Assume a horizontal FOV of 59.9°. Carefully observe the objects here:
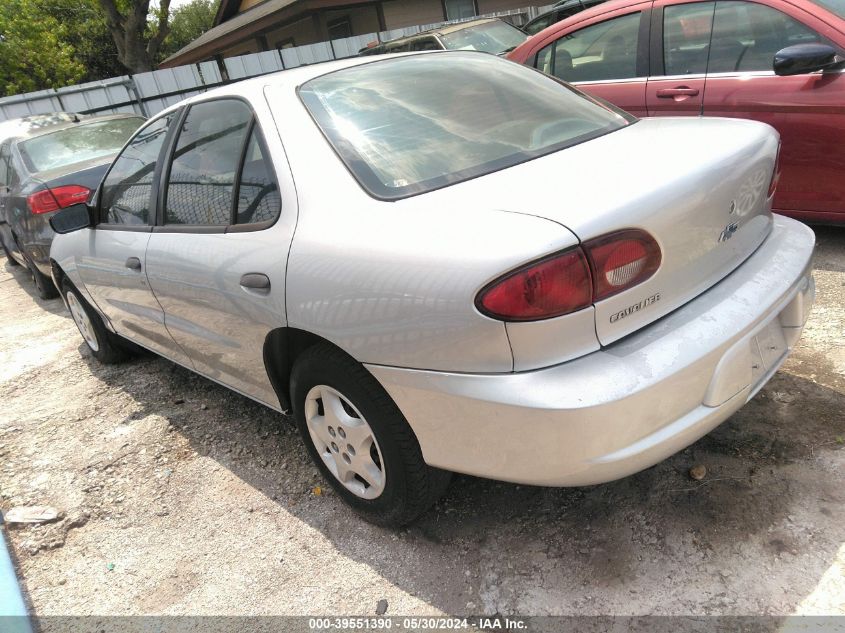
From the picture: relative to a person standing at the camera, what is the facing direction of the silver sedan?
facing away from the viewer and to the left of the viewer

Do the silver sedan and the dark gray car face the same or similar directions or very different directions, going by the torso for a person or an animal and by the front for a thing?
same or similar directions

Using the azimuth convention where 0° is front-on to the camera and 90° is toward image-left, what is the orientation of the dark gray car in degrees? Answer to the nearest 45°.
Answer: approximately 135°

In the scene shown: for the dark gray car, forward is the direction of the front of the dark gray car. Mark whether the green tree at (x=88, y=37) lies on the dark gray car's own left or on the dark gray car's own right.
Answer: on the dark gray car's own right

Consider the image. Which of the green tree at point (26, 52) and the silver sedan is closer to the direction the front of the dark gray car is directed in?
the green tree

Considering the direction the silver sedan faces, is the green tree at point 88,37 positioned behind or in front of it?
in front

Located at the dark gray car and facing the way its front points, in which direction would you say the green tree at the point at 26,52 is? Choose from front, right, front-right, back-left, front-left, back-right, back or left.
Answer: front-right

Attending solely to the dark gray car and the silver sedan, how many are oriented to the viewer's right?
0

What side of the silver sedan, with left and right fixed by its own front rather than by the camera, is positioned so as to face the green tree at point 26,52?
front

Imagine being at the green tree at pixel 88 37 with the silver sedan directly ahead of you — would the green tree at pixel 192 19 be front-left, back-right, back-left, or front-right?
back-left

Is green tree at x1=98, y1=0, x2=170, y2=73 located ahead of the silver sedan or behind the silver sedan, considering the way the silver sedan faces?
ahead

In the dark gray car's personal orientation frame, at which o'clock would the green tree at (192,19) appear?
The green tree is roughly at 2 o'clock from the dark gray car.

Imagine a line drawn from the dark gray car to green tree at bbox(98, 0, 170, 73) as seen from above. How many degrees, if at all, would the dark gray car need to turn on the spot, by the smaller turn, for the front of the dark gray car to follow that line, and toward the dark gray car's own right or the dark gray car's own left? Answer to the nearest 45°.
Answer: approximately 45° to the dark gray car's own right

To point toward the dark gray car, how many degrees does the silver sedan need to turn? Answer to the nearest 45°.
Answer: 0° — it already faces it
